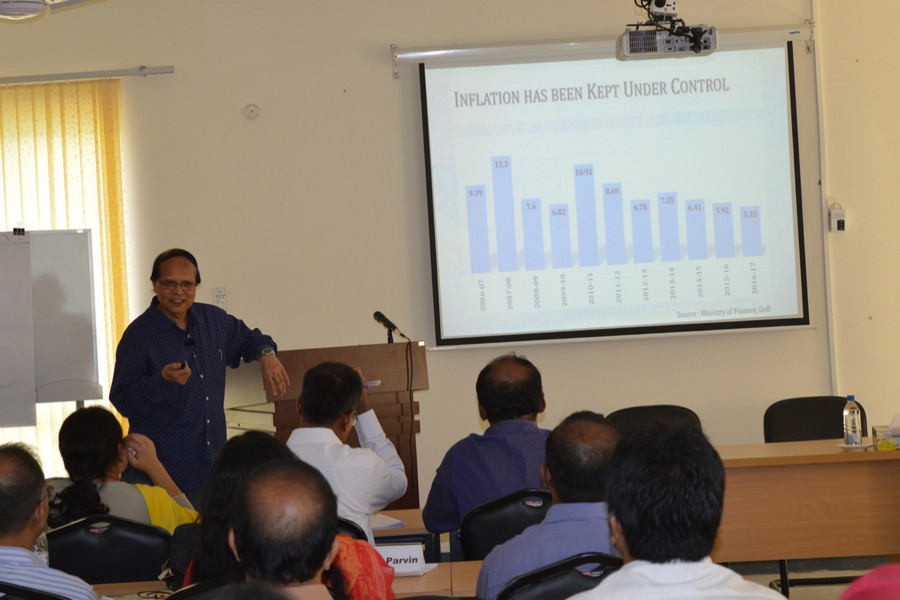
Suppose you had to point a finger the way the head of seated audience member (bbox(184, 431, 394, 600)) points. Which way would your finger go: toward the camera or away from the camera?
away from the camera

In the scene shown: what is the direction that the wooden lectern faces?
toward the camera

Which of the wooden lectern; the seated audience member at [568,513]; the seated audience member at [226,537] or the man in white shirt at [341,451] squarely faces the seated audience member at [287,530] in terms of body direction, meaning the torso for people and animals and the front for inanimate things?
the wooden lectern

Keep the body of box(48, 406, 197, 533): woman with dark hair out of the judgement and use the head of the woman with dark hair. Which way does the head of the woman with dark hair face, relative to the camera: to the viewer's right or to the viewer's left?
to the viewer's right

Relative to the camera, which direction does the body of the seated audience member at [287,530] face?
away from the camera

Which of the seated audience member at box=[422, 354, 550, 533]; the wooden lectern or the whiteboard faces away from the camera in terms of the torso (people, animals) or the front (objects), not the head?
the seated audience member

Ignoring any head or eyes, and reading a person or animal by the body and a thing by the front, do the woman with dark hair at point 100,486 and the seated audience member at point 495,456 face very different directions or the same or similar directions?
same or similar directions

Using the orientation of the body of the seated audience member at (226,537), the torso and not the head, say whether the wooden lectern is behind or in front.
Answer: in front

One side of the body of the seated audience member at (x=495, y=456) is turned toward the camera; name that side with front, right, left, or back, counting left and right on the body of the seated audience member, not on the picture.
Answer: back

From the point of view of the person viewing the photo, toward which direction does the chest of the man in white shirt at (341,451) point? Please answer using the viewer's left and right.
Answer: facing away from the viewer and to the right of the viewer

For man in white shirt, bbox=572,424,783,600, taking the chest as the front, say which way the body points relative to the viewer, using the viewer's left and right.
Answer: facing away from the viewer

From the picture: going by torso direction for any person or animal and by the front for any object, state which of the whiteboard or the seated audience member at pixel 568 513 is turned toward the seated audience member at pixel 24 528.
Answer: the whiteboard

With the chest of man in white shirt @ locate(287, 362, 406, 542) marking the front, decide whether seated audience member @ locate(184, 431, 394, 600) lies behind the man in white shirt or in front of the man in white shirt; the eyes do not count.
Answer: behind

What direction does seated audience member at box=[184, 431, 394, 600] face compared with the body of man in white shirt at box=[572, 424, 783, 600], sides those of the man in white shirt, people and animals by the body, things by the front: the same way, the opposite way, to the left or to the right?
the same way

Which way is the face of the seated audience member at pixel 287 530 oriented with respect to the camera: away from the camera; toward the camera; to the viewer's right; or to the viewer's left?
away from the camera

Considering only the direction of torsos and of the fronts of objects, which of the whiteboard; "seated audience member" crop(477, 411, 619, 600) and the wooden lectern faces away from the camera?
the seated audience member

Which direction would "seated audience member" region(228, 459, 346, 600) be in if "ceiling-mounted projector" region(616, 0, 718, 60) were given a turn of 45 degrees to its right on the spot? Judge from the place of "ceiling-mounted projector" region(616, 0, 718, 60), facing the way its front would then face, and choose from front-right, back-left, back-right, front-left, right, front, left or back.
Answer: back-right

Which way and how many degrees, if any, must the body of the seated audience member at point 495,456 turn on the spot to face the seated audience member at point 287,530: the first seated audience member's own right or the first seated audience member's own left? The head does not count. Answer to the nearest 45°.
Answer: approximately 180°

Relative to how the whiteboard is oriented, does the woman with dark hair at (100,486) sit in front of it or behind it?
in front

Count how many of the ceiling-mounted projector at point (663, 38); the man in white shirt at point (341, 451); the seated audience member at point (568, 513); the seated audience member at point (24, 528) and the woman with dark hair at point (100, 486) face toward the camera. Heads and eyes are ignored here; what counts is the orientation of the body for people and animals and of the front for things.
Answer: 0
